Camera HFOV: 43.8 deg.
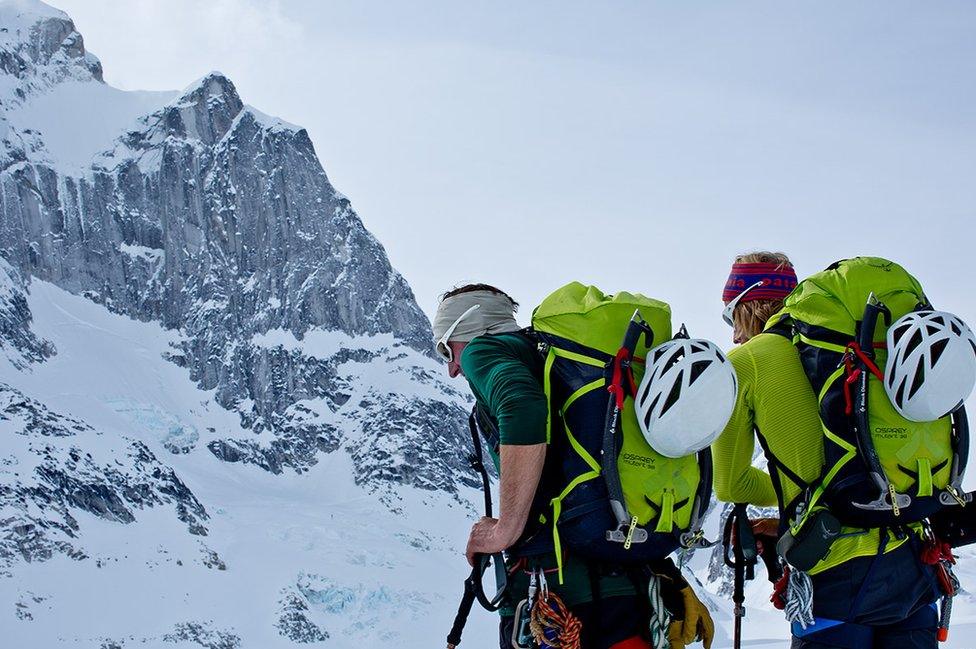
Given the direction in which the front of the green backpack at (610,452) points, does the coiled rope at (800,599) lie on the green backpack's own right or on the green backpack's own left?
on the green backpack's own left

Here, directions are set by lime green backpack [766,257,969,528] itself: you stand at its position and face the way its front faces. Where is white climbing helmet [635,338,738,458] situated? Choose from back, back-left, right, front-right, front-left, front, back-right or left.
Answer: right

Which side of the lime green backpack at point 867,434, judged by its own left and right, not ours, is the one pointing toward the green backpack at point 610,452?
right

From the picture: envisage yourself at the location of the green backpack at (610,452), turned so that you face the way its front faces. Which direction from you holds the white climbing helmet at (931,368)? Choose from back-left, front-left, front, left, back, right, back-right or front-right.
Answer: front-left

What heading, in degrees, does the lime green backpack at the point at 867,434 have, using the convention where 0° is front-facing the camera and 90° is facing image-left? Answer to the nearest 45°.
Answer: approximately 315°

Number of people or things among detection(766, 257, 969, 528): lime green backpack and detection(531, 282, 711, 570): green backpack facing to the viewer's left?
0
